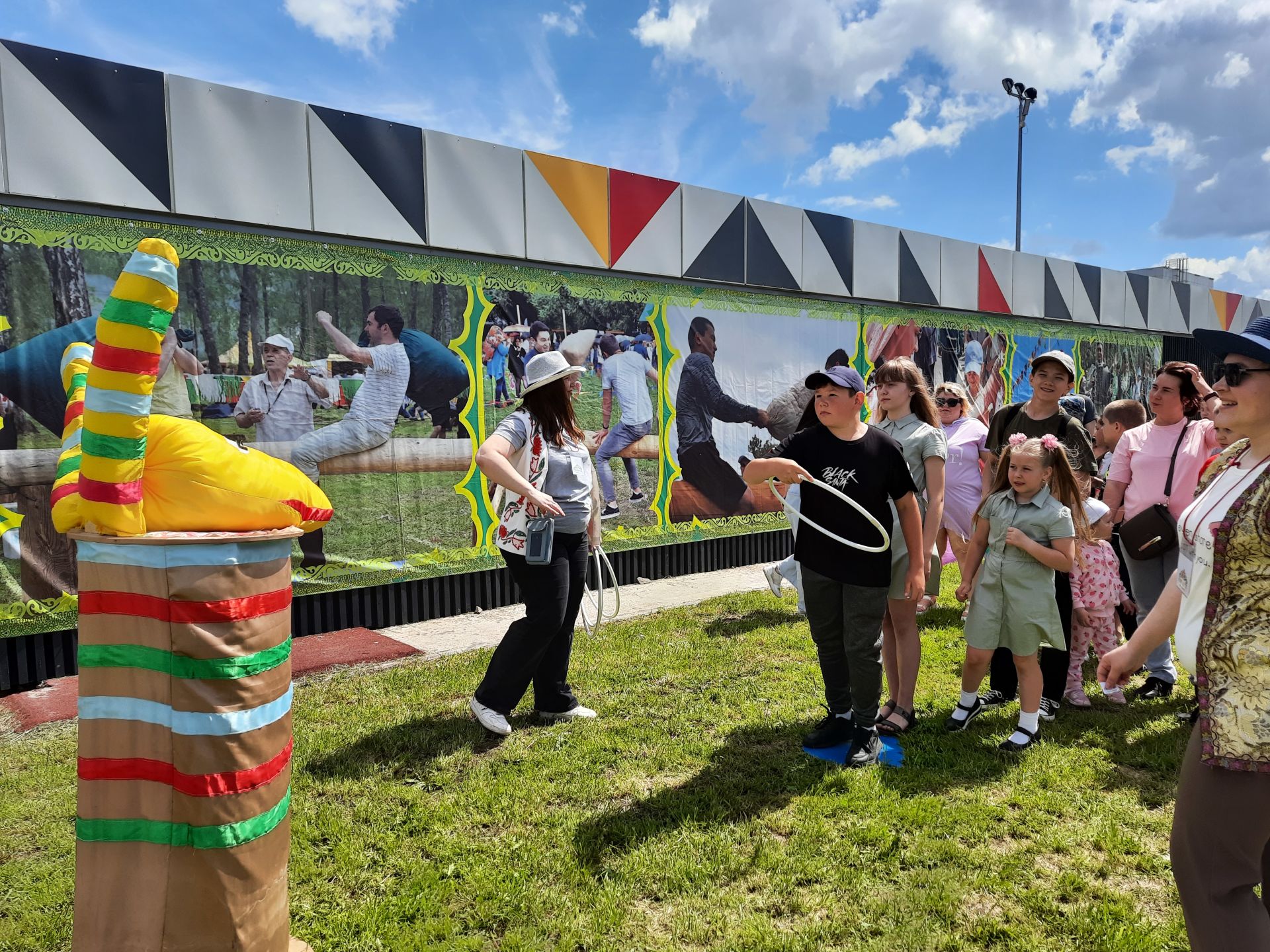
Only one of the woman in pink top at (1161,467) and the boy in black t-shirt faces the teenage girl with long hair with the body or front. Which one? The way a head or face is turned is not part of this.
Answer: the woman in pink top

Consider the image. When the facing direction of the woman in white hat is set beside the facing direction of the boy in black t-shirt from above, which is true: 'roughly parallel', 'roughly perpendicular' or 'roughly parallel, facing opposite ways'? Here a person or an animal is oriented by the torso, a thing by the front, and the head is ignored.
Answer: roughly perpendicular

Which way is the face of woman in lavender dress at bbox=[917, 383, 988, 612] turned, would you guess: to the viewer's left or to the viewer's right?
to the viewer's left

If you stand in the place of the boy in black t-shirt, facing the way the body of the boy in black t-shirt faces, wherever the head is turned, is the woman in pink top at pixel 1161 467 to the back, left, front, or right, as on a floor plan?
back

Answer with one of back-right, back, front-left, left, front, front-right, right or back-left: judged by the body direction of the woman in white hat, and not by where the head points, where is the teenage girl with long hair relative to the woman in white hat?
front-left

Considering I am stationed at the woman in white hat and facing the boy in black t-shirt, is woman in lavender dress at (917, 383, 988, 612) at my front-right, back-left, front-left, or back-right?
front-left

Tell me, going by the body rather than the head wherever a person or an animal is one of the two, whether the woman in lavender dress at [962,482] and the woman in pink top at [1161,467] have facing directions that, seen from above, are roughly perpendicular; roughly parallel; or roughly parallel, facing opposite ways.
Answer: roughly parallel

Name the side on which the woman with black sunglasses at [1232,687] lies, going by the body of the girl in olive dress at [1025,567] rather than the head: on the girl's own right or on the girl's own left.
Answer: on the girl's own left

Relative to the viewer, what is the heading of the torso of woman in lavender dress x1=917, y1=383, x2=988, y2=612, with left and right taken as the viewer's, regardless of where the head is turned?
facing the viewer and to the left of the viewer

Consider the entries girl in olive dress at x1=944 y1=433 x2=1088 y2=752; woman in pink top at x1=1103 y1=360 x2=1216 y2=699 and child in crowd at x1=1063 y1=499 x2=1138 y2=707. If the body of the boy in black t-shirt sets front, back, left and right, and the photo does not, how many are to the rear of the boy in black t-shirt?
3

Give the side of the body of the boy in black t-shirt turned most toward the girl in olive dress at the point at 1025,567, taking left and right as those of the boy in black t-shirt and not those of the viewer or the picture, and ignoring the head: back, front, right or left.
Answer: back

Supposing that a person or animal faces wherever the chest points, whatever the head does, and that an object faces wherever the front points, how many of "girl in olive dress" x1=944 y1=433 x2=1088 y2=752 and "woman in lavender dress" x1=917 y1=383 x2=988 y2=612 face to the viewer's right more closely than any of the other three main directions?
0

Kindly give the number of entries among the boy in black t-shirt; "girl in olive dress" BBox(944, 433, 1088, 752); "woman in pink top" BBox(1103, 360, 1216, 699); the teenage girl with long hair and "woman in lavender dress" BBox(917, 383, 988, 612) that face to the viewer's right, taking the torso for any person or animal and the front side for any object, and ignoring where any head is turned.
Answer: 0

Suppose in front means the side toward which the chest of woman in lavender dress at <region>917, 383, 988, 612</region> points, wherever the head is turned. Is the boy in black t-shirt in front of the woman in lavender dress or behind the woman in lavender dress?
in front
